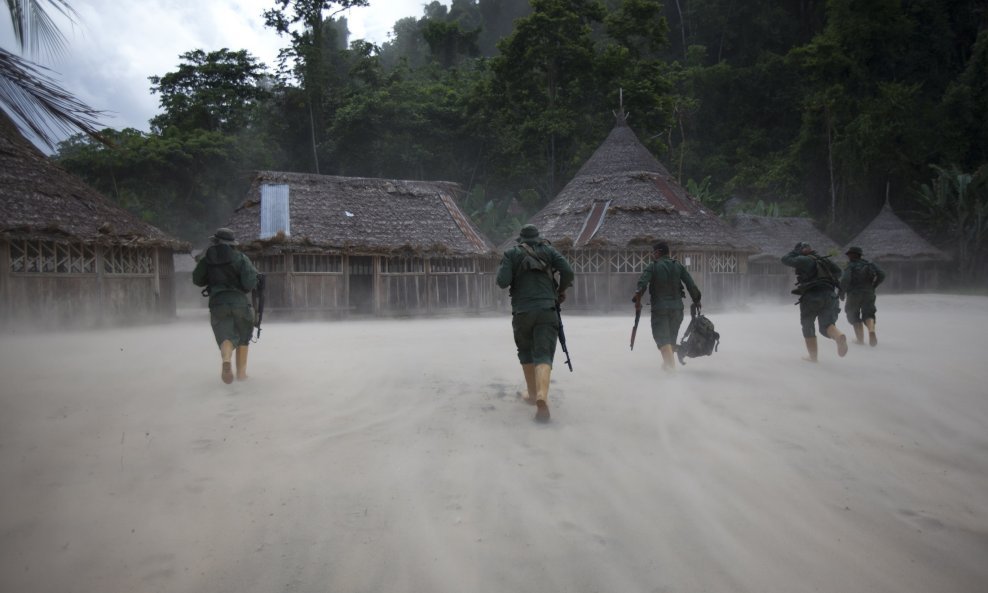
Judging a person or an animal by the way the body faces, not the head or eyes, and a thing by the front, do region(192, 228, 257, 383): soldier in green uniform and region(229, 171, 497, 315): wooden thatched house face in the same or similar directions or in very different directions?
very different directions

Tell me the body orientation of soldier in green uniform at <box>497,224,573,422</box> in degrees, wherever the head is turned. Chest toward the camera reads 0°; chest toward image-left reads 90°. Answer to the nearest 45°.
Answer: approximately 180°

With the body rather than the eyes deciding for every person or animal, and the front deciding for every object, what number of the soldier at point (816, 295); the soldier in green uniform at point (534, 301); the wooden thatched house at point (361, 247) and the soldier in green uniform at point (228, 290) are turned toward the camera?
1

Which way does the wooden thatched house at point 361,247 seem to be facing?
toward the camera

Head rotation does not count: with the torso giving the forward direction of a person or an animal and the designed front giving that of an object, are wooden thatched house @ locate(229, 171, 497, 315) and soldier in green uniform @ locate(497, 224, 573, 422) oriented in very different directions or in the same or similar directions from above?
very different directions

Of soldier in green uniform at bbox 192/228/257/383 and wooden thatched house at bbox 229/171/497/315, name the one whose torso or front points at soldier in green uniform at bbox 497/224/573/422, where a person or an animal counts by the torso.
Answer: the wooden thatched house

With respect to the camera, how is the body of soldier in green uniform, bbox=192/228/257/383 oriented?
away from the camera

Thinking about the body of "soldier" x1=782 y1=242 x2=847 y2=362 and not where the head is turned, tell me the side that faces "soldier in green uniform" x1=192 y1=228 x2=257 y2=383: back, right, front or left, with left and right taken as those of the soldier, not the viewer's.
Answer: left

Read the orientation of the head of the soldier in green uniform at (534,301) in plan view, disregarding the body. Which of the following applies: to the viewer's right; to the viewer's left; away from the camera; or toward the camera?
away from the camera

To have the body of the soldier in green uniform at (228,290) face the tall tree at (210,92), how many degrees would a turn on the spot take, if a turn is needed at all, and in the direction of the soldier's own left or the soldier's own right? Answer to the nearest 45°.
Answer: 0° — they already face it

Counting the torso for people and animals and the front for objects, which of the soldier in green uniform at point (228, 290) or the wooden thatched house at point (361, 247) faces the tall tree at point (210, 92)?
the soldier in green uniform

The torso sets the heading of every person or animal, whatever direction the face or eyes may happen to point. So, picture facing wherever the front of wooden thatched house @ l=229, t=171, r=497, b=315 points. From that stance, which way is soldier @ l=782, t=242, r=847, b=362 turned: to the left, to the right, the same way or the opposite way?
the opposite way

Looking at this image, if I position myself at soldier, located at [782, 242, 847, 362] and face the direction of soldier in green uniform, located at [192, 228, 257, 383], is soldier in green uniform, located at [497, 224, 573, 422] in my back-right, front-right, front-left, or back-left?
front-left

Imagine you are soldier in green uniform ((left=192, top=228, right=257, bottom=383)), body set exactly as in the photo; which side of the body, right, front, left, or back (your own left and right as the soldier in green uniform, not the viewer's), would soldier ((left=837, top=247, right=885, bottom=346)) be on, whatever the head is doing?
right

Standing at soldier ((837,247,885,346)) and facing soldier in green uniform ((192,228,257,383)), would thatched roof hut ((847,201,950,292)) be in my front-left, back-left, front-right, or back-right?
back-right

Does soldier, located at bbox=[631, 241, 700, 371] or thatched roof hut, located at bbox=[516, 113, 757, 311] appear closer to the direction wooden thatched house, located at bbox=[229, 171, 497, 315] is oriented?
the soldier
